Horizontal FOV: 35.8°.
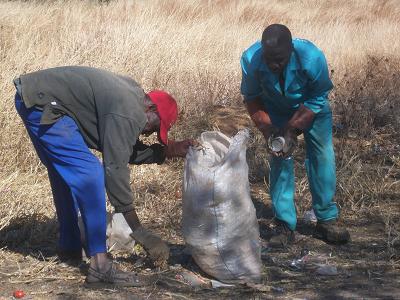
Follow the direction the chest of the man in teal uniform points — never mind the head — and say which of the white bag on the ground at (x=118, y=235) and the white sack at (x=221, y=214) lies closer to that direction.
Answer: the white sack

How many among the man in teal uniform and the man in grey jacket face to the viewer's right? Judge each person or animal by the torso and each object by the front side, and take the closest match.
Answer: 1

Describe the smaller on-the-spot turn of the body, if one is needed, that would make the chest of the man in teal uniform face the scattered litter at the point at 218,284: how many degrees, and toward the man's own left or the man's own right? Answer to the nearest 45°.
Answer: approximately 45° to the man's own right

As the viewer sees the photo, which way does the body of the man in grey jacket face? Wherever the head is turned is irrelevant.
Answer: to the viewer's right

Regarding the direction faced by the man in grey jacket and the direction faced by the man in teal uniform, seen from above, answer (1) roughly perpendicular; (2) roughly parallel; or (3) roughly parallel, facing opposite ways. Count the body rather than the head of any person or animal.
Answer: roughly perpendicular

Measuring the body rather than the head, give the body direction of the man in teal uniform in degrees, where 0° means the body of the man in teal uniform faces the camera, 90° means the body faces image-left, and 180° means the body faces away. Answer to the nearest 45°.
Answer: approximately 0°
